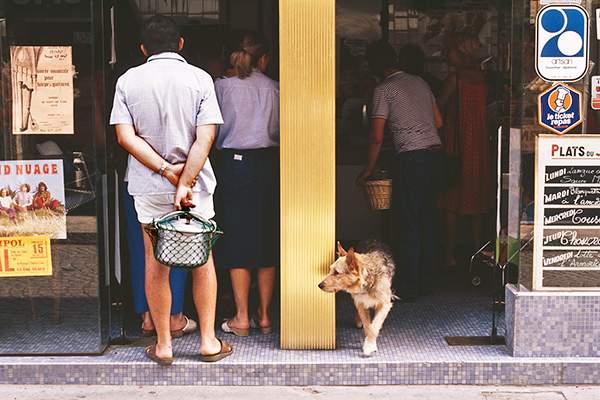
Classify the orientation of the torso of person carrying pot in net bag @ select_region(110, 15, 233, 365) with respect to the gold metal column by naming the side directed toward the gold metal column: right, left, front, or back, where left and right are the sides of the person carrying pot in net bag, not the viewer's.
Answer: right

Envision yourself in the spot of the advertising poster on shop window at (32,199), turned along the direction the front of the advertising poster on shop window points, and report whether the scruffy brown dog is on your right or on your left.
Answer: on your left

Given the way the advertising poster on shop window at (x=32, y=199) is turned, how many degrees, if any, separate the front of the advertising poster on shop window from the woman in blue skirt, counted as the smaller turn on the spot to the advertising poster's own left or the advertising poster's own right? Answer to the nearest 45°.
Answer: approximately 90° to the advertising poster's own left

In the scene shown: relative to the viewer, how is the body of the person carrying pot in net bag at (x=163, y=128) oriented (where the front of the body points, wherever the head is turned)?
away from the camera

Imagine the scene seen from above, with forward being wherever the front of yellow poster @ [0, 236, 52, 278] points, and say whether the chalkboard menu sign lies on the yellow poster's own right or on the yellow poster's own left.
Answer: on the yellow poster's own left

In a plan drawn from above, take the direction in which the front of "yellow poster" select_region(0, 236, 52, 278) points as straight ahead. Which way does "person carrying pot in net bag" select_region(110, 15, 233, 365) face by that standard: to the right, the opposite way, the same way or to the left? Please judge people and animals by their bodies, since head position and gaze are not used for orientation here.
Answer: the opposite way

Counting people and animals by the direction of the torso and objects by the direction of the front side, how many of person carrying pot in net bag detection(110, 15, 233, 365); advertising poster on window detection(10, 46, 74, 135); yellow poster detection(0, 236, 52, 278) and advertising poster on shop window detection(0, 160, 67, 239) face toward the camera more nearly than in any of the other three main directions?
3

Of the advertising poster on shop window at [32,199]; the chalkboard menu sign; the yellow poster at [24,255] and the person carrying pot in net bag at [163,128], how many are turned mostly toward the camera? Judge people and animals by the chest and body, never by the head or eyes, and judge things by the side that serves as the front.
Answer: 3
